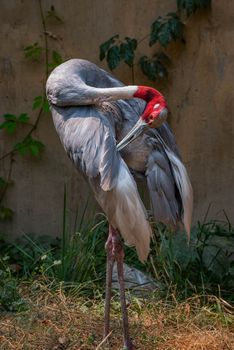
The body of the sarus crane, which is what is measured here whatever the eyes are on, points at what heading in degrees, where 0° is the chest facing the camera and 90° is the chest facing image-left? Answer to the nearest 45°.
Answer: approximately 135°
